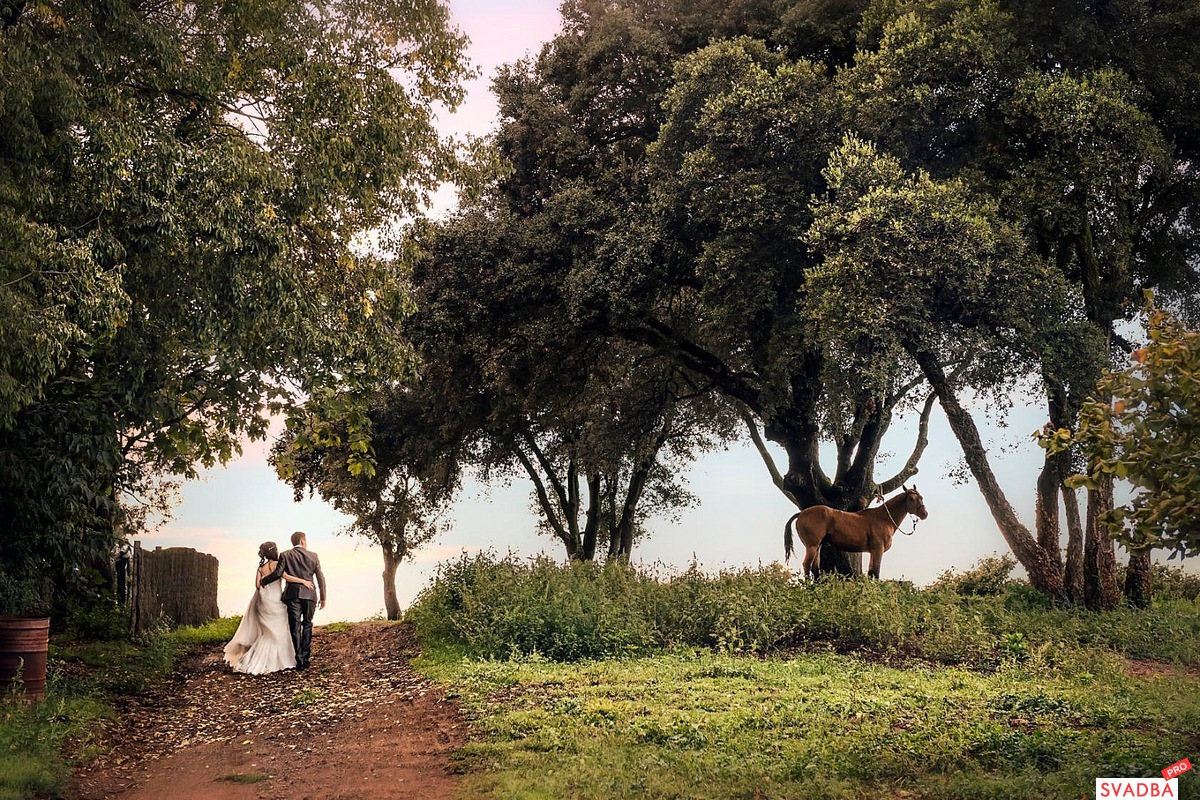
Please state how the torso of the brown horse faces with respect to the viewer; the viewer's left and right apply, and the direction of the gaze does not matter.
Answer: facing to the right of the viewer

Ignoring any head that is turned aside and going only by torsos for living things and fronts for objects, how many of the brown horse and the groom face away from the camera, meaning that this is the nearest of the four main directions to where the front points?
1

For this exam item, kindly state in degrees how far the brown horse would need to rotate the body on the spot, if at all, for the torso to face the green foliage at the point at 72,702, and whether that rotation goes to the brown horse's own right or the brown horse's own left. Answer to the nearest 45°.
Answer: approximately 135° to the brown horse's own right

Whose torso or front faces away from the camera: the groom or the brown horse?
the groom

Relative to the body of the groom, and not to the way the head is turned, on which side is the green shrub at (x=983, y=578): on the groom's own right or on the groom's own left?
on the groom's own right

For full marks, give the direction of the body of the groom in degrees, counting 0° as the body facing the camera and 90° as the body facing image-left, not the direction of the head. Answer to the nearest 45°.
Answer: approximately 180°

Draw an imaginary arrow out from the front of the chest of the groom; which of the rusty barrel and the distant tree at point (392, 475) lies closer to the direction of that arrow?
the distant tree
